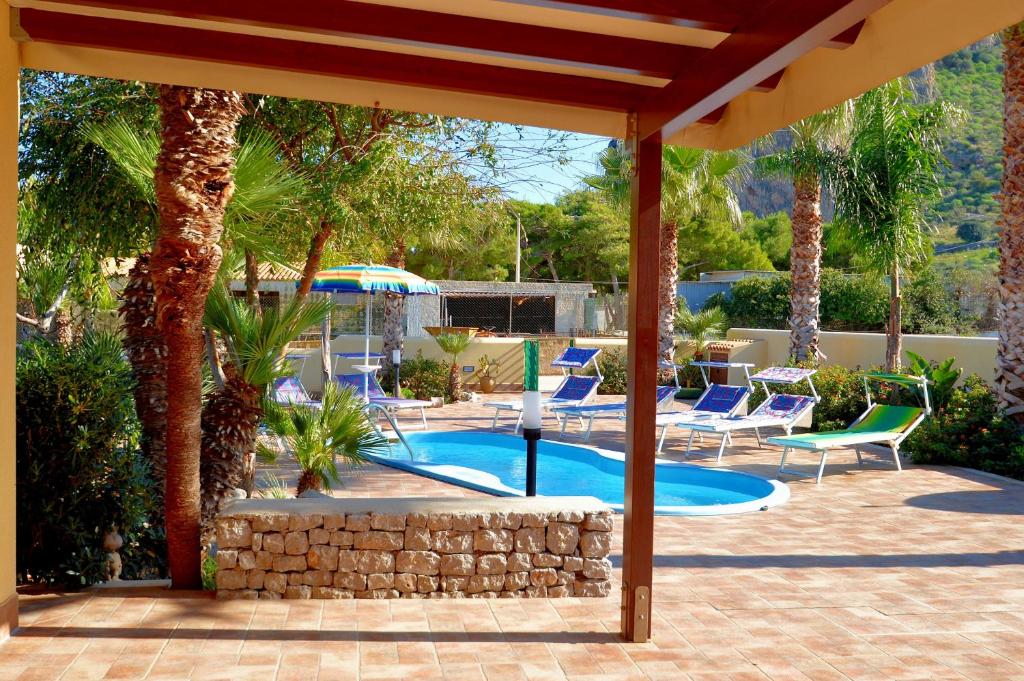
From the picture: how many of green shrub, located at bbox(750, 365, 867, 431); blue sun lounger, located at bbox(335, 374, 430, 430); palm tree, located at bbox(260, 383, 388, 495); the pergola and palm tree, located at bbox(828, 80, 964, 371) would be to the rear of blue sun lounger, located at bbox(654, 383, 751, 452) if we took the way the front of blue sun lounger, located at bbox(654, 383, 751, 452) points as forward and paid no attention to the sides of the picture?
2

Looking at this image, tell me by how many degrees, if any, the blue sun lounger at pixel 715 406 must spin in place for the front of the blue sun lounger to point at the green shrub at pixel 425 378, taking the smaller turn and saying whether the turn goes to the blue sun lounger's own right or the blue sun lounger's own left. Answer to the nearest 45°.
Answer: approximately 90° to the blue sun lounger's own right

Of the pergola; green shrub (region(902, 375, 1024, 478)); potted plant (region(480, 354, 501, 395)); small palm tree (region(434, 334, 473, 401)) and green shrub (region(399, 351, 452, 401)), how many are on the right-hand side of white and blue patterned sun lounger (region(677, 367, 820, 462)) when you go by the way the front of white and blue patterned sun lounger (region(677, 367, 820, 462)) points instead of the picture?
3

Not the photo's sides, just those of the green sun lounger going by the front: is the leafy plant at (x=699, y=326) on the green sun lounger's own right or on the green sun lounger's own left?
on the green sun lounger's own right

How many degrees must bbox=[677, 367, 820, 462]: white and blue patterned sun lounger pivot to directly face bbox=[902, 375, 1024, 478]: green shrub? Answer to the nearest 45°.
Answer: approximately 135° to its left

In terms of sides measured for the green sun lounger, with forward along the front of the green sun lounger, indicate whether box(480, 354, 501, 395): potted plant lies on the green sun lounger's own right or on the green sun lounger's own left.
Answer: on the green sun lounger's own right

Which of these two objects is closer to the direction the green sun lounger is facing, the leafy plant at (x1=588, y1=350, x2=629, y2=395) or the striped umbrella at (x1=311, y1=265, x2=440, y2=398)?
the striped umbrella

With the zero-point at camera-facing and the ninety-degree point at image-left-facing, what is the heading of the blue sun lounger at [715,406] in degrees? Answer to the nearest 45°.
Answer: approximately 45°

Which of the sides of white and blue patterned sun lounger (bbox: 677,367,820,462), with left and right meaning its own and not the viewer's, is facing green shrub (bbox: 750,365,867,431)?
back

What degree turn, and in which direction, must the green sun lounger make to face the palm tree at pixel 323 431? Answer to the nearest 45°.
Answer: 0° — it already faces it

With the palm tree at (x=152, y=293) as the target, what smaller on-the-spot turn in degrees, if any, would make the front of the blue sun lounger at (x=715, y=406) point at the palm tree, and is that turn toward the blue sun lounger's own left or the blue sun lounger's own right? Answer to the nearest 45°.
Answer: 0° — it already faces it

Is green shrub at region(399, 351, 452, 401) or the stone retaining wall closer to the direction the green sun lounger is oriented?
the stone retaining wall

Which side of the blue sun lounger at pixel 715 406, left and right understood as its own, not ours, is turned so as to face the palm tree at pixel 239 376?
front

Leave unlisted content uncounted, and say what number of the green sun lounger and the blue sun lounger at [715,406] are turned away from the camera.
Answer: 0

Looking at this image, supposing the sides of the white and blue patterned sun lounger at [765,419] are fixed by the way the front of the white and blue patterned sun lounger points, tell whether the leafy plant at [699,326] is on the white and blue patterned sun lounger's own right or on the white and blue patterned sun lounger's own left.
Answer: on the white and blue patterned sun lounger's own right

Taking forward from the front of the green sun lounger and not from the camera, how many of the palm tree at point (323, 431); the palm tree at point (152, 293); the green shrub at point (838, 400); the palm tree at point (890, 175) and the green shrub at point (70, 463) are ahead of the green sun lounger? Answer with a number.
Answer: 3
